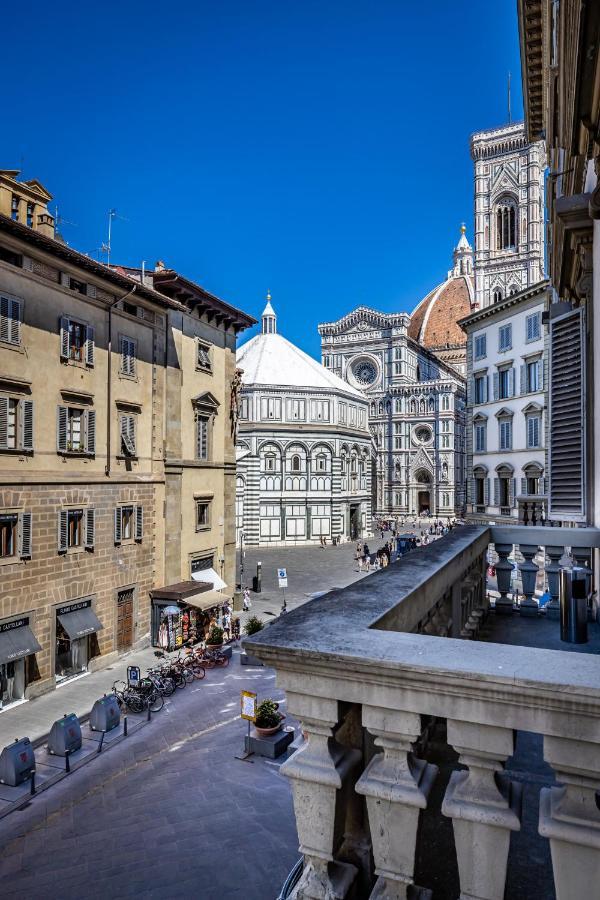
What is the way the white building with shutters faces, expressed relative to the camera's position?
facing the viewer and to the left of the viewer

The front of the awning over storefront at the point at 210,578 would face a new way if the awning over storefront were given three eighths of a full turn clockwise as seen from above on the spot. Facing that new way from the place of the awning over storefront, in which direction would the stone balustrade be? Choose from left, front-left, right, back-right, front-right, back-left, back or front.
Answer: left

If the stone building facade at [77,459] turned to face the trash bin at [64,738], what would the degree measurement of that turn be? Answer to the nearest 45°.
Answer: approximately 45° to its right

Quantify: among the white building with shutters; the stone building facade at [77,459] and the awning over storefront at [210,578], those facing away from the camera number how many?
0

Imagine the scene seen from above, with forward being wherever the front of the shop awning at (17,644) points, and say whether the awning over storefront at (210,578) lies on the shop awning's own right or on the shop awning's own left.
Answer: on the shop awning's own left

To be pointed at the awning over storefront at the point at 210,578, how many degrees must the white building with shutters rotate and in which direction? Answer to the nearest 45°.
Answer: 0° — it already faces it

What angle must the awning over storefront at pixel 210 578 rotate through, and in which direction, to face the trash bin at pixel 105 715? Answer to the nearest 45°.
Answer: approximately 45° to its right

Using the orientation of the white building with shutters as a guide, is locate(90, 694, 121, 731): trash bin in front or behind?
in front

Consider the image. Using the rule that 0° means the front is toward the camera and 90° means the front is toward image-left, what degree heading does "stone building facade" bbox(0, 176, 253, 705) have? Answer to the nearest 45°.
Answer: approximately 315°

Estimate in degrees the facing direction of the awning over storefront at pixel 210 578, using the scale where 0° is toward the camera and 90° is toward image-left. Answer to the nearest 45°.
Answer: approximately 315°

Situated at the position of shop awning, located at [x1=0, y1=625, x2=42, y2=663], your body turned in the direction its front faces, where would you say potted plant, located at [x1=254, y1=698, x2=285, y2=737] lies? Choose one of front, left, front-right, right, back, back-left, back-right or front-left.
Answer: front
